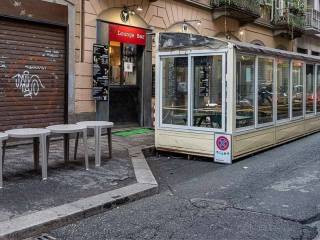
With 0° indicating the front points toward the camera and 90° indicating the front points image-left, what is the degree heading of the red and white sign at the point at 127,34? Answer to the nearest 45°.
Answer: approximately 315°

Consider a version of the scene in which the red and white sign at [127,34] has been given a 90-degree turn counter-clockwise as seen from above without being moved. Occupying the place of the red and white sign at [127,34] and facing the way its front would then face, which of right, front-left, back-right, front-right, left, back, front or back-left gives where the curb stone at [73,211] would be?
back-right

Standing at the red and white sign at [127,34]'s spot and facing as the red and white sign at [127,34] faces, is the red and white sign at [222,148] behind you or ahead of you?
ahead

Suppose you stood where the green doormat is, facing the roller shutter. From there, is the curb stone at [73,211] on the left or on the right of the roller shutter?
left

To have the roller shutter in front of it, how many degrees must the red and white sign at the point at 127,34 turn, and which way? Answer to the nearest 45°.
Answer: approximately 90° to its right
